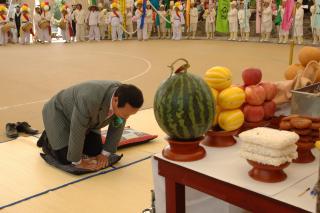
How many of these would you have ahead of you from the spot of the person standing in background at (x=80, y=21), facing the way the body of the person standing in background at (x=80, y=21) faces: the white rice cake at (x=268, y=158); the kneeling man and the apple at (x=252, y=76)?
3

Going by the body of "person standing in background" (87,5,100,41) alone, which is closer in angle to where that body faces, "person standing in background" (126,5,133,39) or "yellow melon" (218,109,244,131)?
the yellow melon

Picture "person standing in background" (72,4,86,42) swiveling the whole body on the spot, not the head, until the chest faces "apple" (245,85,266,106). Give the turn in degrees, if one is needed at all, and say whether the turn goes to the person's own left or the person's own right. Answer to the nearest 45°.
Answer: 0° — they already face it

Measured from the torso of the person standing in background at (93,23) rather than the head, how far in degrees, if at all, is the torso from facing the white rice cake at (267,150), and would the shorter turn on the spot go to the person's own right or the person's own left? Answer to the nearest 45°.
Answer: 0° — they already face it

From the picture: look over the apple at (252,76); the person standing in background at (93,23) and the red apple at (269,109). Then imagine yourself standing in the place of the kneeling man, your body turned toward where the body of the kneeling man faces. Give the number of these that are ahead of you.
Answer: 2

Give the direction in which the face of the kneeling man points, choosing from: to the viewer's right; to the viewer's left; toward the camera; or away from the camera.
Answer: to the viewer's right

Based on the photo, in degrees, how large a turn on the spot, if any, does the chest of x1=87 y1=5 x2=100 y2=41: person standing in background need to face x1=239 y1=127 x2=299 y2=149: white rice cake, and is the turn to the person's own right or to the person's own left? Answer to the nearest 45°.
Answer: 0° — they already face it

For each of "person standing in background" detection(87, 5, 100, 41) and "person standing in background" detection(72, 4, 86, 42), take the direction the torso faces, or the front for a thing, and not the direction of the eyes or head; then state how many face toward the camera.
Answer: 2

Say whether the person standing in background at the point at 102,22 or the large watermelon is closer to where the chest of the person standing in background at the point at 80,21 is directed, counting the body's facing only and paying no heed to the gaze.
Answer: the large watermelon

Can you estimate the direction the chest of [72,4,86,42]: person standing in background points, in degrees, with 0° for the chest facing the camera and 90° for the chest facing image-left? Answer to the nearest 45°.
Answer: approximately 0°
